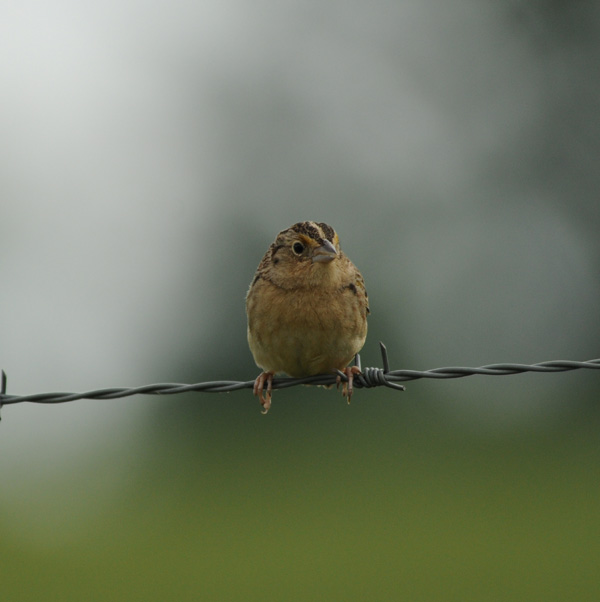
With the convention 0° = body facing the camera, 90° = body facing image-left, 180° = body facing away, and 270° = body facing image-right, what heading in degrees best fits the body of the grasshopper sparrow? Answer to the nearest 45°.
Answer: approximately 0°
